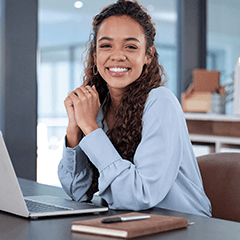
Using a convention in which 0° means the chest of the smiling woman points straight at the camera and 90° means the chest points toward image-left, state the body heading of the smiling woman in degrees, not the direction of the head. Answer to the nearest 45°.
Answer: approximately 45°

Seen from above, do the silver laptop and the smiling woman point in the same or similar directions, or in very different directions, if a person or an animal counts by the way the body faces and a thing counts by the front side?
very different directions

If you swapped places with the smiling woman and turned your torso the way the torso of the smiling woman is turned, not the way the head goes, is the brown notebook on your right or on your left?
on your left

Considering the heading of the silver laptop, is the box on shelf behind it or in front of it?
in front

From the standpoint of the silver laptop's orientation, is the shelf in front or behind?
in front

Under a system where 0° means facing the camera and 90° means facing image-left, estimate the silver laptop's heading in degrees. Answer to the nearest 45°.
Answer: approximately 225°
